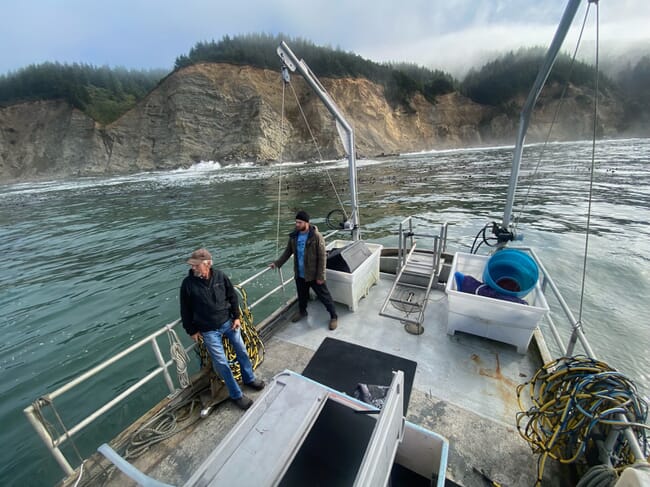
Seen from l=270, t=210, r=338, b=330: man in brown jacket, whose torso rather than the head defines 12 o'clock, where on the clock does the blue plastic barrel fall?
The blue plastic barrel is roughly at 8 o'clock from the man in brown jacket.

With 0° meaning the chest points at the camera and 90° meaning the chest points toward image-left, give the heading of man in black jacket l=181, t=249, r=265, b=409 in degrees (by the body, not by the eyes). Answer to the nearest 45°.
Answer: approximately 315°

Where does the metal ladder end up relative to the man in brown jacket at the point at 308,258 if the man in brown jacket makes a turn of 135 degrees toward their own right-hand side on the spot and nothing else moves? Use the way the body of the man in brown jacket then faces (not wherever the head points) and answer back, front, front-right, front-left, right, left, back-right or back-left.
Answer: right

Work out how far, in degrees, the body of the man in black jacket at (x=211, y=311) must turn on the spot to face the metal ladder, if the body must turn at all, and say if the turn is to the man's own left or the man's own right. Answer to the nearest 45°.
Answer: approximately 45° to the man's own left

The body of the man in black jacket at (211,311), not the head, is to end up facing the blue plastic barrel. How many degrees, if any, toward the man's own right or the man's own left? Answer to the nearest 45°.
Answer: approximately 45° to the man's own left

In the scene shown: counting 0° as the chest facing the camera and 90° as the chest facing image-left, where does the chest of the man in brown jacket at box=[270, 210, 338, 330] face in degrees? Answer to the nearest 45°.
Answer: approximately 45°
